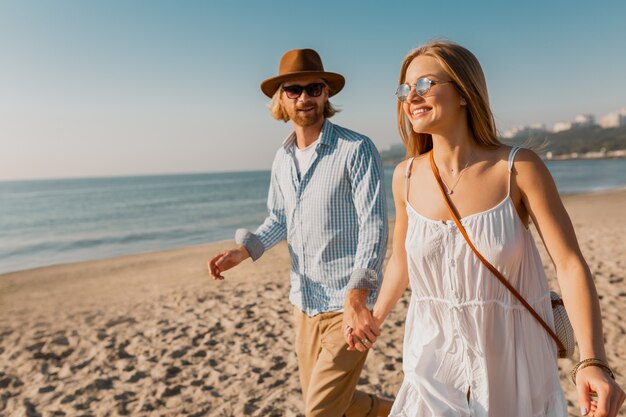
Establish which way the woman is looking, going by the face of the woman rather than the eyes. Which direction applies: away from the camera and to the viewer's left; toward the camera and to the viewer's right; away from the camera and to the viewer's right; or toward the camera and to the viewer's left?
toward the camera and to the viewer's left

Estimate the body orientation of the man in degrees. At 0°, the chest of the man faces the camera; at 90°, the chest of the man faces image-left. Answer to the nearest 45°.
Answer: approximately 45°

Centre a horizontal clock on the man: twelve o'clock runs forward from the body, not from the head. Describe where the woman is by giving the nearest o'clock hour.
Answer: The woman is roughly at 10 o'clock from the man.
